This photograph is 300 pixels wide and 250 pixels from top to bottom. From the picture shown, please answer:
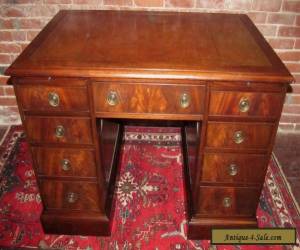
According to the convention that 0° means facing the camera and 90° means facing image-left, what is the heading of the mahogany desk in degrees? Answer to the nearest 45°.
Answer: approximately 0°
